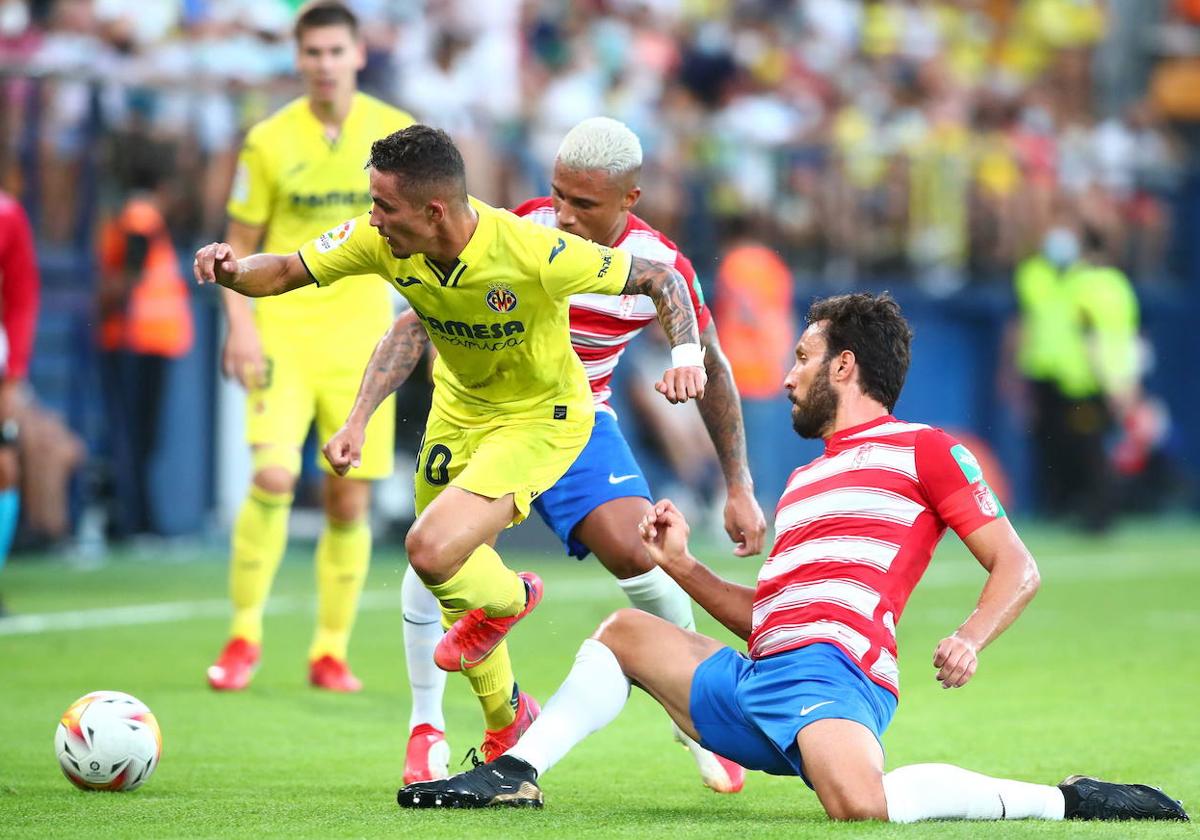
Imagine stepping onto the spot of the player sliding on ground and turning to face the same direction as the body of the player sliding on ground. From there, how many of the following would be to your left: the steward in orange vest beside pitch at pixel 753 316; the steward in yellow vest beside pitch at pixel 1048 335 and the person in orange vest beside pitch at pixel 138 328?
0

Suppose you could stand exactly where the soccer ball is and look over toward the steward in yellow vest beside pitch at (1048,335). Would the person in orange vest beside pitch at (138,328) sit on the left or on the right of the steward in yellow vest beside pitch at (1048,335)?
left

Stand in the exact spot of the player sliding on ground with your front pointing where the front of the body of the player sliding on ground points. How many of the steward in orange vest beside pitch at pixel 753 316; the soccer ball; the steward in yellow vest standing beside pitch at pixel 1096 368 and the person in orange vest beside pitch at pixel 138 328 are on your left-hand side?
0

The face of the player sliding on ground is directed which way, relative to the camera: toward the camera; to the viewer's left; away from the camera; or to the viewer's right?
to the viewer's left

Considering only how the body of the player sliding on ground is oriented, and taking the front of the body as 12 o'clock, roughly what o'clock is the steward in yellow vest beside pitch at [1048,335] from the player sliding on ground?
The steward in yellow vest beside pitch is roughly at 5 o'clock from the player sliding on ground.

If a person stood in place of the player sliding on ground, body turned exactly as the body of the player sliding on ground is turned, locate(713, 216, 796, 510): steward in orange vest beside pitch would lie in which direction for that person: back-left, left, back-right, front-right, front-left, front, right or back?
back-right

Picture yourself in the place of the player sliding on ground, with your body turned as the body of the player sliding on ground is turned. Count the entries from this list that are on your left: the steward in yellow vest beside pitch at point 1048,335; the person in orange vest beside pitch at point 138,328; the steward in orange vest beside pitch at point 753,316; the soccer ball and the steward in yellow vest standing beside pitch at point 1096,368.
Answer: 0

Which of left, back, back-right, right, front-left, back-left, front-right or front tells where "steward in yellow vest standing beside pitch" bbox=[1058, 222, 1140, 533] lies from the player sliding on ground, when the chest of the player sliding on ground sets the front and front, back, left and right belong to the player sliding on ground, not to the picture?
back-right

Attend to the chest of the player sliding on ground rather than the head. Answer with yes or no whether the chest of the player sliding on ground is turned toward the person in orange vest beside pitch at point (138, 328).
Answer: no

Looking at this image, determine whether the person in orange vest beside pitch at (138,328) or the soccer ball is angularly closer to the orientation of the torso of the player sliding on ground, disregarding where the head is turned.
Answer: the soccer ball

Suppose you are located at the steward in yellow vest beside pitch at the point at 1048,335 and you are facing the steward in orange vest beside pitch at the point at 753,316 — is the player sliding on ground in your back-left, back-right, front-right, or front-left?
front-left

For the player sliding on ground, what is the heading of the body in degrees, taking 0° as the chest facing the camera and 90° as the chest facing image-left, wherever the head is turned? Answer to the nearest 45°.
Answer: approximately 45°

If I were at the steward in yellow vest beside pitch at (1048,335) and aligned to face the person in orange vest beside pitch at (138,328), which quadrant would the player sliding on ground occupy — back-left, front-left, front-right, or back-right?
front-left
